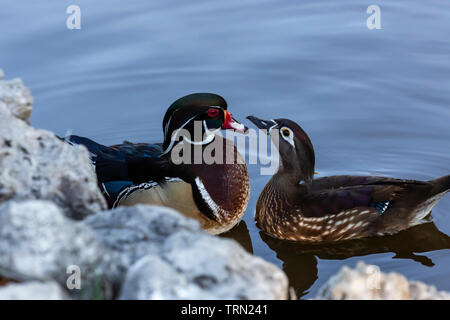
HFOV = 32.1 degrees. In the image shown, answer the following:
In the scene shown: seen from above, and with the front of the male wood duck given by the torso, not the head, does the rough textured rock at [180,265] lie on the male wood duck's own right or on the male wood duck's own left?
on the male wood duck's own right

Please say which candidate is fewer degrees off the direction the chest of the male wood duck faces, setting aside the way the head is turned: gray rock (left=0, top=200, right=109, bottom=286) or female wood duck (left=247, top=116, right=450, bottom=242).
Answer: the female wood duck

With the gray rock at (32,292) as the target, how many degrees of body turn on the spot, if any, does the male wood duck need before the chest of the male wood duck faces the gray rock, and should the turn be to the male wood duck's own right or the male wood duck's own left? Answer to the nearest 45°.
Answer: approximately 90° to the male wood duck's own right

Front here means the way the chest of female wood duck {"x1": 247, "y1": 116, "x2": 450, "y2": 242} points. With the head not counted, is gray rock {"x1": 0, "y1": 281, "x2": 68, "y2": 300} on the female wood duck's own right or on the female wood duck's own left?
on the female wood duck's own left

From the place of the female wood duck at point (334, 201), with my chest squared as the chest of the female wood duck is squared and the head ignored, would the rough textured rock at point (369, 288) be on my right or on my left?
on my left

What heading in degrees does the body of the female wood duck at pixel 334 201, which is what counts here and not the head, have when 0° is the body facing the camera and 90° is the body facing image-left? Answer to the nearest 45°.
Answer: approximately 90°

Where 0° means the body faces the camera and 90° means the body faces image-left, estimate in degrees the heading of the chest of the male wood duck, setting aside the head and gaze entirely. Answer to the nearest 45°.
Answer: approximately 270°

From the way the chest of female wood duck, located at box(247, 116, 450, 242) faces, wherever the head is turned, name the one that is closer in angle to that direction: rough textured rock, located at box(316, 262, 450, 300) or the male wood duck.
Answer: the male wood duck

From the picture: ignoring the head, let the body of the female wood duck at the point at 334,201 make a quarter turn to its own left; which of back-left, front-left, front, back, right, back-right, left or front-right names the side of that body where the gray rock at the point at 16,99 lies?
front-right

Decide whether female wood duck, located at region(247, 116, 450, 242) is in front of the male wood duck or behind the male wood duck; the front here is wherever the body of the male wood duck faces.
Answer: in front

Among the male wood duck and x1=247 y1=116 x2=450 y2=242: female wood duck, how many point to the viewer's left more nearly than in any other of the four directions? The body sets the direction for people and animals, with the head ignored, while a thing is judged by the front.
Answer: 1

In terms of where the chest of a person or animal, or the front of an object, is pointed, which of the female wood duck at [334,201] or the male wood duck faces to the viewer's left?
the female wood duck

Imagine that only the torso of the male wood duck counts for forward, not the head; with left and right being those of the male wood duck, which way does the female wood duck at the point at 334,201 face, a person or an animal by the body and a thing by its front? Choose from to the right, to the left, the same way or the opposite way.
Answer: the opposite way
